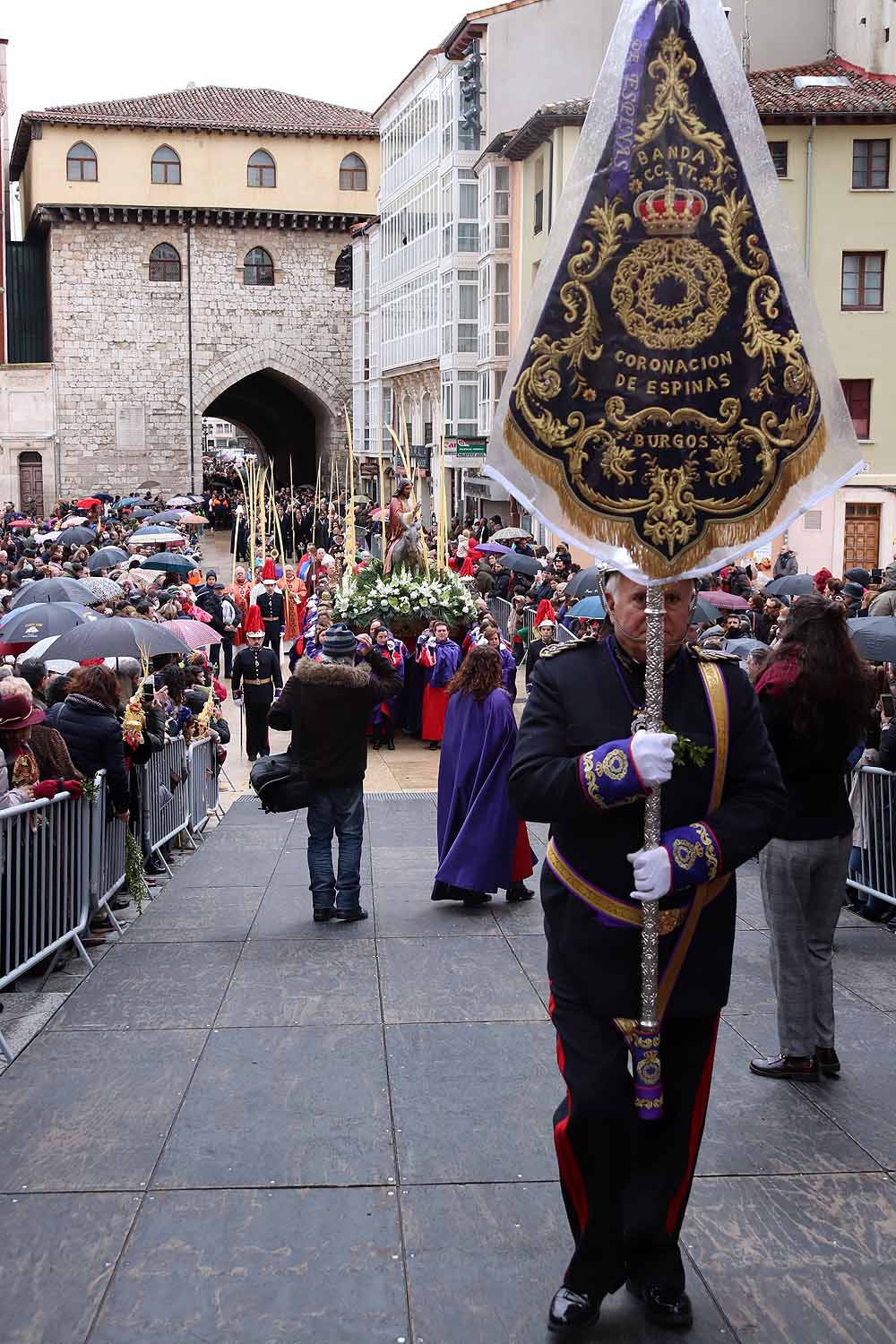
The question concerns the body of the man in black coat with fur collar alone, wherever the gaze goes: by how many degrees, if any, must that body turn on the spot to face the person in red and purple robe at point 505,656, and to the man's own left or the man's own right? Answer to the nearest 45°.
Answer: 0° — they already face them

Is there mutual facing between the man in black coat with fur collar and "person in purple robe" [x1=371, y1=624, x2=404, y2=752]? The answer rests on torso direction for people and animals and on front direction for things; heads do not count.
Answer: yes

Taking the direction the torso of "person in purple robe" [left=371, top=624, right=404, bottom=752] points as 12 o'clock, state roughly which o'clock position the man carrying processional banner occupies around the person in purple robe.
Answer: The man carrying processional banner is roughly at 12 o'clock from the person in purple robe.

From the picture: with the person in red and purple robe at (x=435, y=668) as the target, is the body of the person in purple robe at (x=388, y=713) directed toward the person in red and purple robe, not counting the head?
no

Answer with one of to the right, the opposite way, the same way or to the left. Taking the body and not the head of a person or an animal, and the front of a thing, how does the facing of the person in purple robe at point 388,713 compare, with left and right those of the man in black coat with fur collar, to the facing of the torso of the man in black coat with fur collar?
the opposite way

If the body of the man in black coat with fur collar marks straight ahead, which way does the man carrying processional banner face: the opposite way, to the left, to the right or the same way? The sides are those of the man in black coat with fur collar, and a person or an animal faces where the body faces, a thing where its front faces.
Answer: the opposite way

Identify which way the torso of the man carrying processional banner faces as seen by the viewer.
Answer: toward the camera

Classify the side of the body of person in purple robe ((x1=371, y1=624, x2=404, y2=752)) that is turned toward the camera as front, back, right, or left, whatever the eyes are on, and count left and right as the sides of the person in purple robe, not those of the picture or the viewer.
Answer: front

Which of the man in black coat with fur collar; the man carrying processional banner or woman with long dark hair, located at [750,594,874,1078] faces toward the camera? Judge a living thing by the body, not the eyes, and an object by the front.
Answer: the man carrying processional banner

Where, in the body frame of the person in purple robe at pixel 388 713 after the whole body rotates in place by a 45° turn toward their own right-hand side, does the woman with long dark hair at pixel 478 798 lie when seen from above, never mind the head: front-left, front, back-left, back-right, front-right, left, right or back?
front-left

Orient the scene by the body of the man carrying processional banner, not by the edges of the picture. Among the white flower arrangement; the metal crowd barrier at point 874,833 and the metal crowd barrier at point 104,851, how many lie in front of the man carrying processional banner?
0

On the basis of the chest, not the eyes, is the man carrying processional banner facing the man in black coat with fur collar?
no

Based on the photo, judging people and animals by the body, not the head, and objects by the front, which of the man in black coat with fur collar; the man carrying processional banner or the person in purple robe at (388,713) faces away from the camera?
the man in black coat with fur collar

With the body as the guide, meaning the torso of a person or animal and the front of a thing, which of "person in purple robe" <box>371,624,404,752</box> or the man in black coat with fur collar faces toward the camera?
the person in purple robe

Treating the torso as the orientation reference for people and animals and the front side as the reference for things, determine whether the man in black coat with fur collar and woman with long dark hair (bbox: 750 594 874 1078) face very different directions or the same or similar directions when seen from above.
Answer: same or similar directions

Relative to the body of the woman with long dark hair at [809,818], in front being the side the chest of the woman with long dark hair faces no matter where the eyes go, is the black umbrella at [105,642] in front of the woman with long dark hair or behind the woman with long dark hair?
in front

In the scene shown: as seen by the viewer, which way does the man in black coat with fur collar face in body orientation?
away from the camera

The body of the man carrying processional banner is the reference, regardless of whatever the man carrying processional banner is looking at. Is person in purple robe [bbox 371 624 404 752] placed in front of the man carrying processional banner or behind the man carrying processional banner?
behind

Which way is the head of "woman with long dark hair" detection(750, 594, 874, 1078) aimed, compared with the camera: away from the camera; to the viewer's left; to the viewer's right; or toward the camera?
away from the camera
